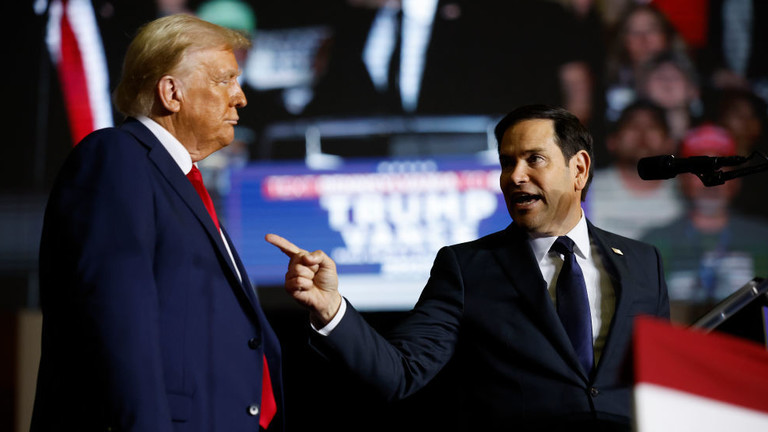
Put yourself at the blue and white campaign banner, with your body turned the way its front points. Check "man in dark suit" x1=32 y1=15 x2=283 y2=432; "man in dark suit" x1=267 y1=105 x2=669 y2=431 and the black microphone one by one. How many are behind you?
0

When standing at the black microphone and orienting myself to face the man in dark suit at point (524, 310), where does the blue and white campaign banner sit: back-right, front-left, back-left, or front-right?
front-right

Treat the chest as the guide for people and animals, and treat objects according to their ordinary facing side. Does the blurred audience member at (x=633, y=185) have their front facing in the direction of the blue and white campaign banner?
no

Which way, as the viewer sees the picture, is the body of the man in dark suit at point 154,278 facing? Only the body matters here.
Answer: to the viewer's right

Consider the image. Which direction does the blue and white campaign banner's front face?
toward the camera

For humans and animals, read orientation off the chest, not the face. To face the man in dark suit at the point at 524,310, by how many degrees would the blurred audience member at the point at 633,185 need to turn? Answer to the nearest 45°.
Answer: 0° — they already face them

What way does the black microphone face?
to the viewer's left

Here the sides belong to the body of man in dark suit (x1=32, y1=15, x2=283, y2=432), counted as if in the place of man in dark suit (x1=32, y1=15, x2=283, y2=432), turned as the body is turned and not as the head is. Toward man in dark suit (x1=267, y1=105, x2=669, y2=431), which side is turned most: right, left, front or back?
front

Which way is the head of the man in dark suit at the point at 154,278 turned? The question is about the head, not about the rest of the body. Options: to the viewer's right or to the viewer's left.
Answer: to the viewer's right

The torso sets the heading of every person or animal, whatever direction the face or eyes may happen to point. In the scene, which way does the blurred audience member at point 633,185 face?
toward the camera

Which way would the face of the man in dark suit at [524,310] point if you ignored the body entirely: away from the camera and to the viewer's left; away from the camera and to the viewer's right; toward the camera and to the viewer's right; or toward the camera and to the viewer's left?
toward the camera and to the viewer's left

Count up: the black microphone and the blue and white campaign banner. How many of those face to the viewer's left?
1

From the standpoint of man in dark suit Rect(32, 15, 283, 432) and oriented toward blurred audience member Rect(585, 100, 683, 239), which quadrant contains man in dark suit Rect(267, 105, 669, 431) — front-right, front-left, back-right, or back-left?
front-right

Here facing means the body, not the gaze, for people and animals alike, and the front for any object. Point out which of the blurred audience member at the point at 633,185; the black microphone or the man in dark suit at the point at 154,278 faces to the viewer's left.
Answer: the black microphone

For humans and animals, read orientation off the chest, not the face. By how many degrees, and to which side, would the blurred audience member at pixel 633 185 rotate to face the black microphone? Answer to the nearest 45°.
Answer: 0° — they already face it

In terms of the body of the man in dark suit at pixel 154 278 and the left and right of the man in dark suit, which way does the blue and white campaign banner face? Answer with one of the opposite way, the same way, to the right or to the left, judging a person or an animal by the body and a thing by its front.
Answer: to the right
